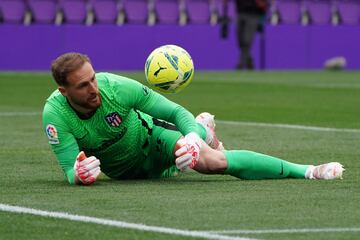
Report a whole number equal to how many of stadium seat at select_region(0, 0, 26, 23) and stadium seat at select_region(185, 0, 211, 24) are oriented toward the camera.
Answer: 2

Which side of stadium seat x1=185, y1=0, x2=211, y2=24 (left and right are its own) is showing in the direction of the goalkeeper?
front

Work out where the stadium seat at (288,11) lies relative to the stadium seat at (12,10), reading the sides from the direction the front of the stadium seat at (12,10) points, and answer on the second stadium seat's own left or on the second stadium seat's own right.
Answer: on the second stadium seat's own left

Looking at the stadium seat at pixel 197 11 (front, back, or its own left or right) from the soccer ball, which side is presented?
front

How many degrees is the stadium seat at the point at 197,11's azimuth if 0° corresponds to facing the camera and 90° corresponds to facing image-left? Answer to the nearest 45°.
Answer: approximately 0°

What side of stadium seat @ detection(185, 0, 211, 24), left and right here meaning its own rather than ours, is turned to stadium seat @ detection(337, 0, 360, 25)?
left

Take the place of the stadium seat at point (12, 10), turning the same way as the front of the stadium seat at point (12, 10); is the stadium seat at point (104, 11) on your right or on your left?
on your left

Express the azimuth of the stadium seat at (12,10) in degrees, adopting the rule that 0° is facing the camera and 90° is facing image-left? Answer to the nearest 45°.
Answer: approximately 0°
